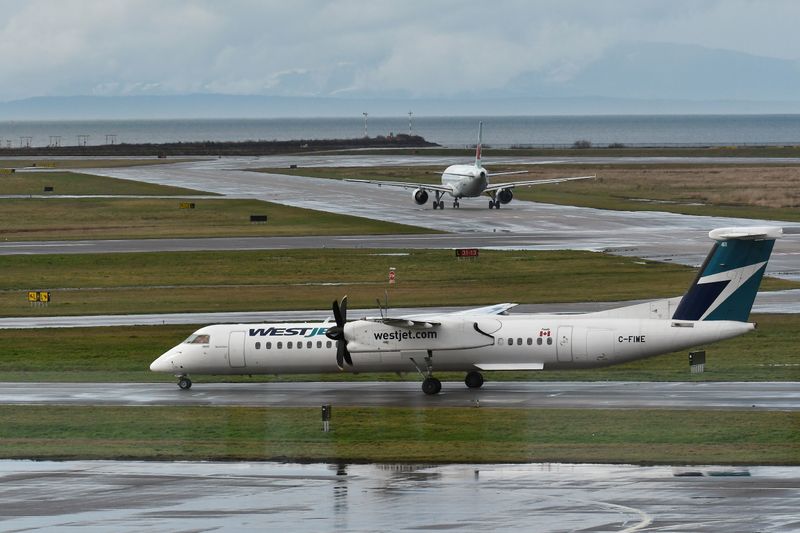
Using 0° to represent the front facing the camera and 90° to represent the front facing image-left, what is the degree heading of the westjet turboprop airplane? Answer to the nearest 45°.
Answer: approximately 90°
